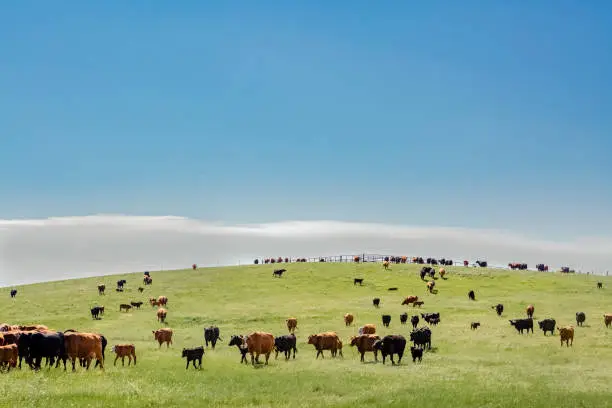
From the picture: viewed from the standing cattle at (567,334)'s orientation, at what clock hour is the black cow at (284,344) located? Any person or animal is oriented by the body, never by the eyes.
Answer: The black cow is roughly at 12 o'clock from the standing cattle.

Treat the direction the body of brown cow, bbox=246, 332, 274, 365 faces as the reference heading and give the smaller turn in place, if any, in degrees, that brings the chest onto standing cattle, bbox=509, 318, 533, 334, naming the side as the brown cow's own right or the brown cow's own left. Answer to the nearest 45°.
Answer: approximately 180°

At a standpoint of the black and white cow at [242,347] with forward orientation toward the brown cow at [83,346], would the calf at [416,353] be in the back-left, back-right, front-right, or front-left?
back-left

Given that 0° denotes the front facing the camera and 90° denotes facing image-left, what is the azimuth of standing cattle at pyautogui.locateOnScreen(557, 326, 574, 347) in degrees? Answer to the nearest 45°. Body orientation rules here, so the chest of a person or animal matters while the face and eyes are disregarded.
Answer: approximately 45°

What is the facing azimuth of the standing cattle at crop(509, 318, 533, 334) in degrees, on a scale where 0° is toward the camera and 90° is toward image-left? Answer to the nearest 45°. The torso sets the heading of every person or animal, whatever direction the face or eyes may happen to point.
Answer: approximately 90°

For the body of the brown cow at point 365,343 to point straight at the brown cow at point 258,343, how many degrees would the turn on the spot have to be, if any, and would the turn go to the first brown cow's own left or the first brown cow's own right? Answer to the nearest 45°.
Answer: approximately 45° to the first brown cow's own left

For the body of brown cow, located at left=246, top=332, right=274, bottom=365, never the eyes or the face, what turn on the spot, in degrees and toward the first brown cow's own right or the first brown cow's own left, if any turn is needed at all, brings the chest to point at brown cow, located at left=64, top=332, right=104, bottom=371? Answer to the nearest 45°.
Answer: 0° — it already faces it

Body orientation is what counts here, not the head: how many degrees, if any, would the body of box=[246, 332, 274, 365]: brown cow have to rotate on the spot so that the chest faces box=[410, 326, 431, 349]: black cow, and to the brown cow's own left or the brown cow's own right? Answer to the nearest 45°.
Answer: approximately 180°

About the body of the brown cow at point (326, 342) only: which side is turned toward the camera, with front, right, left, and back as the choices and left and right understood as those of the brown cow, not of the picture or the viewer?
left

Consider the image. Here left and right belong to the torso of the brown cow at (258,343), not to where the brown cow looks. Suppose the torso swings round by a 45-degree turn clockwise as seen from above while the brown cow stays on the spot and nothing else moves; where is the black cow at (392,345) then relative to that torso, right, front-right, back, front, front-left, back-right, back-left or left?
back

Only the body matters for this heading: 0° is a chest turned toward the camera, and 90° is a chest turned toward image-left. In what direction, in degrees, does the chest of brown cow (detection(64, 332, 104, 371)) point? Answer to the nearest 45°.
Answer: approximately 90°

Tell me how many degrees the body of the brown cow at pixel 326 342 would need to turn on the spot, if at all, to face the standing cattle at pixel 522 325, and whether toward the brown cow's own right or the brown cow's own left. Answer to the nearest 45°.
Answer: approximately 135° to the brown cow's own right

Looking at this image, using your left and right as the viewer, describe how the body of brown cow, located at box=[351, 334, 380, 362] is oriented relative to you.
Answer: facing to the left of the viewer
